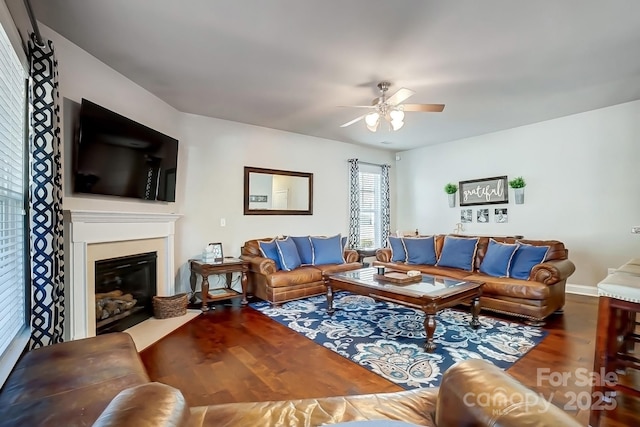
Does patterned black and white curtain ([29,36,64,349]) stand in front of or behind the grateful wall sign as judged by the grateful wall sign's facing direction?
in front

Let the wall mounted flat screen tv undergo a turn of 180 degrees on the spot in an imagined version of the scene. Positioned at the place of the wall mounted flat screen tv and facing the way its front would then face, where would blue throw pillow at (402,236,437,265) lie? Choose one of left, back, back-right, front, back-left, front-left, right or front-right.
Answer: back-right

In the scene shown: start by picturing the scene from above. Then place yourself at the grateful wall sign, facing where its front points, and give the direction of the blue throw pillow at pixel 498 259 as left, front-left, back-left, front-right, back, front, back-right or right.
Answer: front-left

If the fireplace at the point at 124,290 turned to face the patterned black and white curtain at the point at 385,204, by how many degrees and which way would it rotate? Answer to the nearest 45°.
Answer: approximately 45° to its left

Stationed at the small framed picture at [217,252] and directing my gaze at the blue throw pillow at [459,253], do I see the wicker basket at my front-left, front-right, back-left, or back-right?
back-right

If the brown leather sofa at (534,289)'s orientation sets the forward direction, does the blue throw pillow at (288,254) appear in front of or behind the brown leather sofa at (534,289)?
in front

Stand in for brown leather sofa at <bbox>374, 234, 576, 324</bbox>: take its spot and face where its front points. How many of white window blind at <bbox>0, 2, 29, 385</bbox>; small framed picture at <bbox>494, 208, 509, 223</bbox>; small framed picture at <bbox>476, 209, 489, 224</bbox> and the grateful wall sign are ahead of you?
1

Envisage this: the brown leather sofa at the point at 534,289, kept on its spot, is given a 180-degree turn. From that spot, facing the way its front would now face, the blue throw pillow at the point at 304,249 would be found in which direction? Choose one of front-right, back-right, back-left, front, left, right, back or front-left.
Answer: back-left

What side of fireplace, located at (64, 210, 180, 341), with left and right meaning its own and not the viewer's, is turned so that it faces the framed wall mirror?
left

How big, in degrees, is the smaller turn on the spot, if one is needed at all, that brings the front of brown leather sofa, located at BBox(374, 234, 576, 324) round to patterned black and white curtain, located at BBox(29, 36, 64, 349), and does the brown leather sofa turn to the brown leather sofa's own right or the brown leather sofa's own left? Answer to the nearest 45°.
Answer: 0° — it already faces it

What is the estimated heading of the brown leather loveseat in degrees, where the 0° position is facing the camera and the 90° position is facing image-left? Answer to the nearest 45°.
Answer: approximately 315°

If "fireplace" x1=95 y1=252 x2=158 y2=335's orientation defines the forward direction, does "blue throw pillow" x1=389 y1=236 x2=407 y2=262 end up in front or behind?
in front

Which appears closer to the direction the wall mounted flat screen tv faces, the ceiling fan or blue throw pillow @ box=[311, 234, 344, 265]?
the ceiling fan

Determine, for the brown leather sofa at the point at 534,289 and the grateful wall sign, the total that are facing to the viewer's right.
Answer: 0

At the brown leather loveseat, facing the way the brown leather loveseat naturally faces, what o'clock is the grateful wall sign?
The grateful wall sign is roughly at 10 o'clock from the brown leather loveseat.
